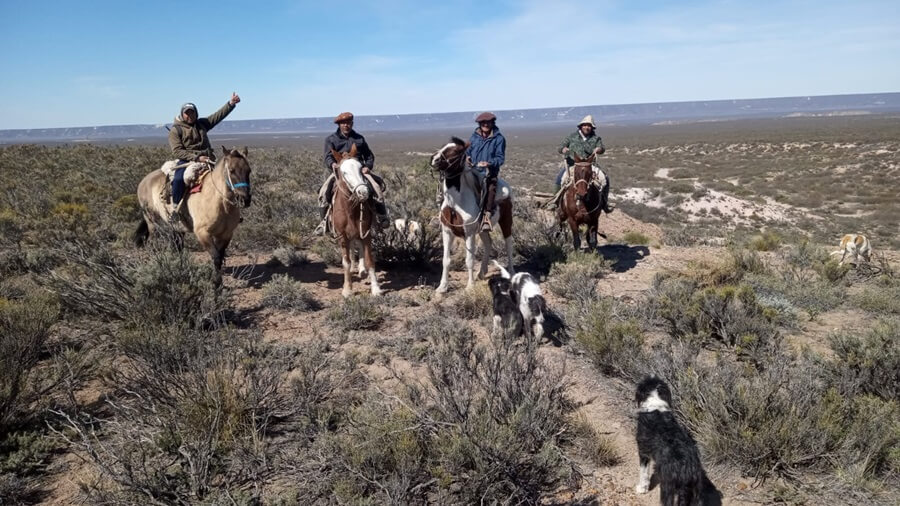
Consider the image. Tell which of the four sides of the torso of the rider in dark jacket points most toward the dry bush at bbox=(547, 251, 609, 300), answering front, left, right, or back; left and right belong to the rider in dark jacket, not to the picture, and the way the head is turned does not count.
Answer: left

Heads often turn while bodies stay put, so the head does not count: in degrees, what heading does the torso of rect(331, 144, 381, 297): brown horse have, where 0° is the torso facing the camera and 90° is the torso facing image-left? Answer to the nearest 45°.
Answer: approximately 0°

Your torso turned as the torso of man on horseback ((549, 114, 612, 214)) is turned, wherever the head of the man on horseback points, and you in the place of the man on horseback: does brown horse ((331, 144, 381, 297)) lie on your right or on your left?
on your right

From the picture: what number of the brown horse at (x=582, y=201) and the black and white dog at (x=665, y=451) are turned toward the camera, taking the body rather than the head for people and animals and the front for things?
1

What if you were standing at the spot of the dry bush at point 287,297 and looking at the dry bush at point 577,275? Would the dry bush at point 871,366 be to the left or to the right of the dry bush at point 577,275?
right

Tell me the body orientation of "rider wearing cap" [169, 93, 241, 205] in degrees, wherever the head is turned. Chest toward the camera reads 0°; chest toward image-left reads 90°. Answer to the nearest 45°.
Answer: approximately 315°
